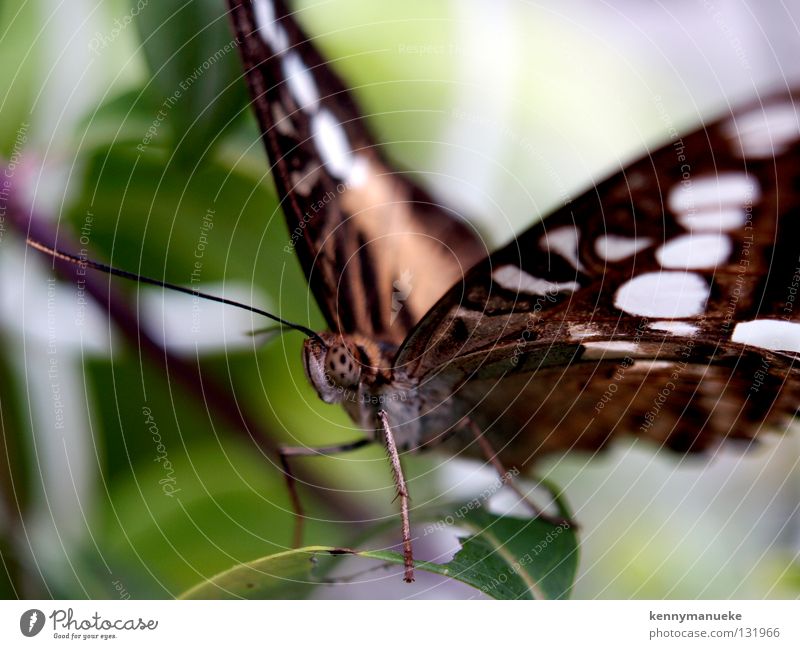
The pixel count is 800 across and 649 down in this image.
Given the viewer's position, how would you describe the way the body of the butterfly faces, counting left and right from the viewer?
facing the viewer and to the left of the viewer
